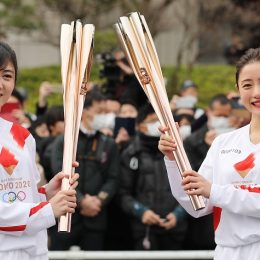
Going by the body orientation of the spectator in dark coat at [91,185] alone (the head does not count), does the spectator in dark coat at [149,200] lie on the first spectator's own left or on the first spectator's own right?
on the first spectator's own left

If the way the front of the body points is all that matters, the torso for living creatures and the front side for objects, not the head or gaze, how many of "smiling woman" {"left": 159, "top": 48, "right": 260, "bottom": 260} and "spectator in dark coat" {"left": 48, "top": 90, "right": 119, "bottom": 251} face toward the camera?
2

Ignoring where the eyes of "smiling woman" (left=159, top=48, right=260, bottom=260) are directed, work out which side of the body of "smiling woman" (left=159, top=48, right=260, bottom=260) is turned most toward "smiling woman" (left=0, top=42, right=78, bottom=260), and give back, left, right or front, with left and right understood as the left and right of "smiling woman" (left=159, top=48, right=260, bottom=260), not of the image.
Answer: right

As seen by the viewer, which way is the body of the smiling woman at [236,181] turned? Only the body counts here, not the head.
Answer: toward the camera

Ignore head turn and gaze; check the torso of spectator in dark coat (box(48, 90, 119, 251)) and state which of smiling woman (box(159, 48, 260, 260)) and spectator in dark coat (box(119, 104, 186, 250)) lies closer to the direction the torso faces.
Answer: the smiling woman

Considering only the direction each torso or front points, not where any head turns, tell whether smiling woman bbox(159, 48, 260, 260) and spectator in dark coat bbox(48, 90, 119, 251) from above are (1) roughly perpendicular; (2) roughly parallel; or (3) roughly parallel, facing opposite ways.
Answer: roughly parallel

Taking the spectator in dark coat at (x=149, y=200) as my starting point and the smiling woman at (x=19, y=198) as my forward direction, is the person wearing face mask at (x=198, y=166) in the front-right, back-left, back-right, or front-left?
back-left

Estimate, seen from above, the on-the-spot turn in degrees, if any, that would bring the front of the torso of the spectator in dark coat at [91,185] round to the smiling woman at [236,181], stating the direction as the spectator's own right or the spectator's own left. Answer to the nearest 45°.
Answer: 0° — they already face them

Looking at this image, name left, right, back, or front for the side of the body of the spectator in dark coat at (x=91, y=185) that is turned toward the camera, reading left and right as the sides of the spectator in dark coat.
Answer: front

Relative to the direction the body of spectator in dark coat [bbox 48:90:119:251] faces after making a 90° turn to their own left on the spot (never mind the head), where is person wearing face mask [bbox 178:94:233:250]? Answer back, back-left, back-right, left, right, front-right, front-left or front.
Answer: front

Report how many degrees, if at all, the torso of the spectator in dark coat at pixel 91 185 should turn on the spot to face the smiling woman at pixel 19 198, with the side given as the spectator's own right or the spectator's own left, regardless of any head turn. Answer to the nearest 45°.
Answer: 0° — they already face them

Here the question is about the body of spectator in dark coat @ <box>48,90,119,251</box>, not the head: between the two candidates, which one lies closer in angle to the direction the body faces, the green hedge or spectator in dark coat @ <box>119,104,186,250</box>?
the spectator in dark coat

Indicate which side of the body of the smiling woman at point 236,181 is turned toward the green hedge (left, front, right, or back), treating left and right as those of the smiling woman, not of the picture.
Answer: back
